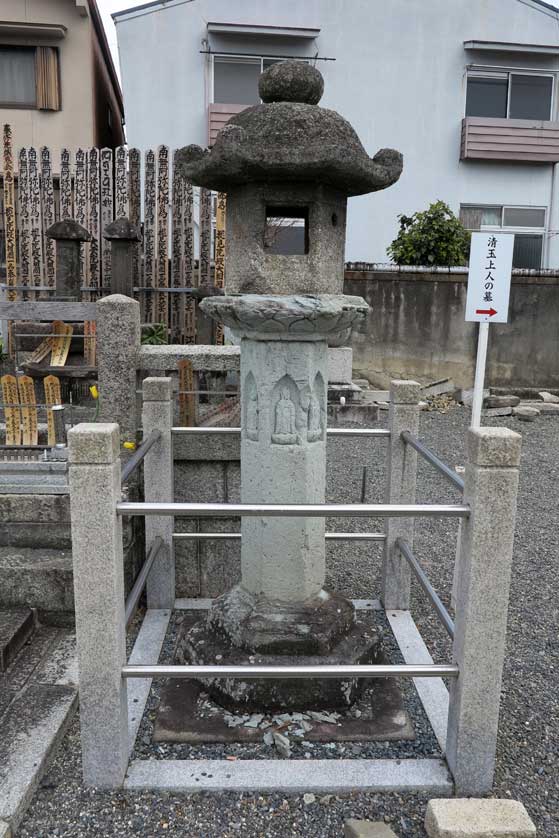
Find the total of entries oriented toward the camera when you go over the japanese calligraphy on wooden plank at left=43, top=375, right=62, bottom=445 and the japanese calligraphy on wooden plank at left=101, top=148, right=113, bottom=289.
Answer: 2

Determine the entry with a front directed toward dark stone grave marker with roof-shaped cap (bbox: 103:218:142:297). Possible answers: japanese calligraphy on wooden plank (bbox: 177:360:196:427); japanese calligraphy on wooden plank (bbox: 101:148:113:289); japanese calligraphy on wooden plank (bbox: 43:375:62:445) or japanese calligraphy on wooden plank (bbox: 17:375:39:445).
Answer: japanese calligraphy on wooden plank (bbox: 101:148:113:289)

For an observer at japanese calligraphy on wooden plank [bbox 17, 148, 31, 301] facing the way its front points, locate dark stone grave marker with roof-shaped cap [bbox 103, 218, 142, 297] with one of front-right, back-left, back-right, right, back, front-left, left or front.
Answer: front-left

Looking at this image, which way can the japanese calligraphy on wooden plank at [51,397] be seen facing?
toward the camera

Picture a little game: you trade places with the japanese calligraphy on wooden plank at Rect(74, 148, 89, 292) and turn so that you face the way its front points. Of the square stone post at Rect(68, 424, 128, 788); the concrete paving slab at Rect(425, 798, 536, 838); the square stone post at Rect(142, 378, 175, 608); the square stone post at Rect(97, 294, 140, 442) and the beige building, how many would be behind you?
1

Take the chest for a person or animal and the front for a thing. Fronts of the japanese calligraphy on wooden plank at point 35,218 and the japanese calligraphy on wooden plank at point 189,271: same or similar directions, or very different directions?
same or similar directions

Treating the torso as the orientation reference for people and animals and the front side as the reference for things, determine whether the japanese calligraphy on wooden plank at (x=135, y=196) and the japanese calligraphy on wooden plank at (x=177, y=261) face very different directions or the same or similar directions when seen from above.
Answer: same or similar directions

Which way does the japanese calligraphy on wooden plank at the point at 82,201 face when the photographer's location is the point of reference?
facing the viewer

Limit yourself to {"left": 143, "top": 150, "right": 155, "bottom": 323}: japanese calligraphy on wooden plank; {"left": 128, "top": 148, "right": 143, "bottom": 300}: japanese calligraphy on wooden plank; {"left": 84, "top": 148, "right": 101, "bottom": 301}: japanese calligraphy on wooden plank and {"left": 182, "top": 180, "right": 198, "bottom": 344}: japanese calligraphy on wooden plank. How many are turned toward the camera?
4

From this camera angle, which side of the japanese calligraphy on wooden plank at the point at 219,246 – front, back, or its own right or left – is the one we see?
front

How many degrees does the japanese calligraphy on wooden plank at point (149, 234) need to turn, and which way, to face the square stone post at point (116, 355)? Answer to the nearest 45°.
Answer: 0° — it already faces it

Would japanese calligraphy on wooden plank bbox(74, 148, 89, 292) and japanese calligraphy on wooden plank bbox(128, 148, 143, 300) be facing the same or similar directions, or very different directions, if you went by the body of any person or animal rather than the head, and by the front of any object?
same or similar directions
